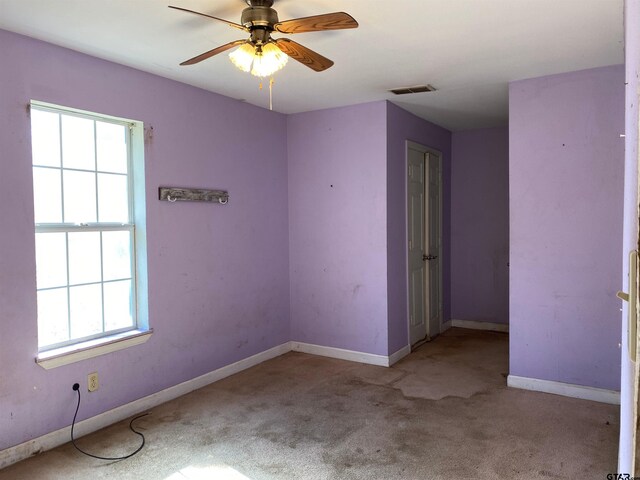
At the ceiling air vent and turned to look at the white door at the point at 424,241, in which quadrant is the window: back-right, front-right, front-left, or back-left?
back-left

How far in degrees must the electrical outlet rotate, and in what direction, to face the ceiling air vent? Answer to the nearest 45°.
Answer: approximately 45° to its left

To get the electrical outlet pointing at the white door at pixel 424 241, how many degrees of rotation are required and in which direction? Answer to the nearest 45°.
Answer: approximately 45° to its left

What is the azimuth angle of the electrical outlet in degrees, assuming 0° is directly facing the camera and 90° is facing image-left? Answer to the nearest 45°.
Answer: approximately 315°
